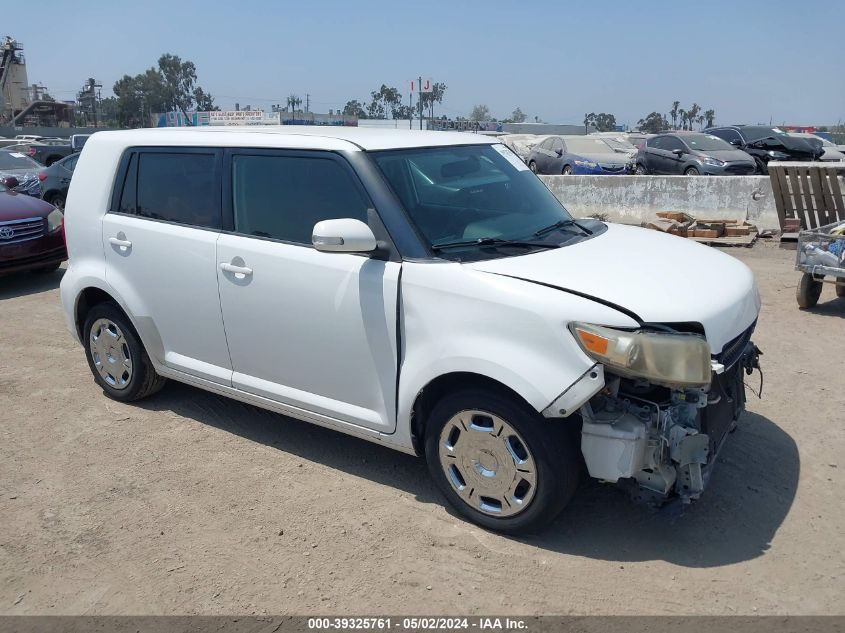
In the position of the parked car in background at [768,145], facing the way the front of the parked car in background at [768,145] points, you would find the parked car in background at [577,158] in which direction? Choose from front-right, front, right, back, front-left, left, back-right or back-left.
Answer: back-right

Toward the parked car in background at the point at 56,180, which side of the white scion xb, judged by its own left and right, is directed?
back

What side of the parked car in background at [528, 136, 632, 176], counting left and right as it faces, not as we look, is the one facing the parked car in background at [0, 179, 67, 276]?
right

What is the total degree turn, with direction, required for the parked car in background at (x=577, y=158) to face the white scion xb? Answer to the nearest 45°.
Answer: approximately 45° to its right

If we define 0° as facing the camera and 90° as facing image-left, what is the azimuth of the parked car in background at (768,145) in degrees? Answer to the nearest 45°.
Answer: approximately 315°

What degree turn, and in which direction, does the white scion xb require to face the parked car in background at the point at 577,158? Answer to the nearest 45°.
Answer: approximately 135° to its left

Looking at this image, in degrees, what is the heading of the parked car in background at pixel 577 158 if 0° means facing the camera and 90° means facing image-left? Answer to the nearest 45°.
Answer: approximately 315°

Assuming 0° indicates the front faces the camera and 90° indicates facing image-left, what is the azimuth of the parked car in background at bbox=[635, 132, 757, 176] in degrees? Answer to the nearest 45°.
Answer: approximately 315°

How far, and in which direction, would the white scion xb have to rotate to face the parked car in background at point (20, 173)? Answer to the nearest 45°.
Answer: approximately 180°

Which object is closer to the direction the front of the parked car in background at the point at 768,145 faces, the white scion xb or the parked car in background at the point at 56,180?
the white scion xb

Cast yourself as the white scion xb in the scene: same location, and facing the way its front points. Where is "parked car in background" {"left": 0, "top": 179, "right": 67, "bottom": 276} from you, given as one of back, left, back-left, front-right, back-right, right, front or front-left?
back
